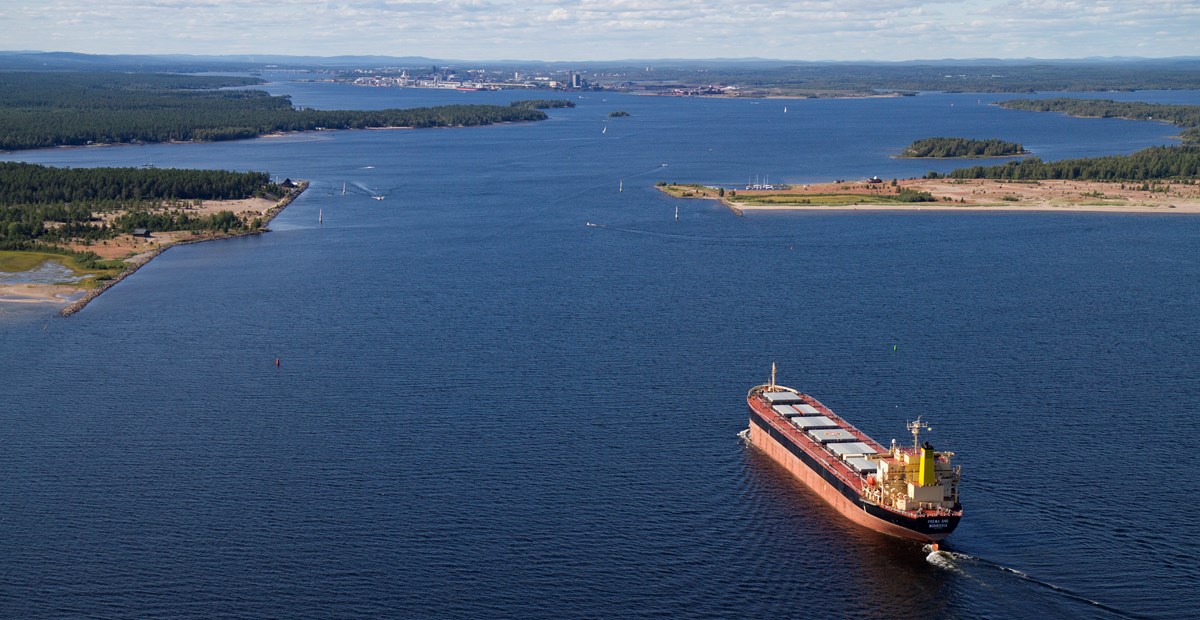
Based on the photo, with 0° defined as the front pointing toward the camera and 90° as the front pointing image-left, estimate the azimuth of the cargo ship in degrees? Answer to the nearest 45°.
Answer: approximately 135°
